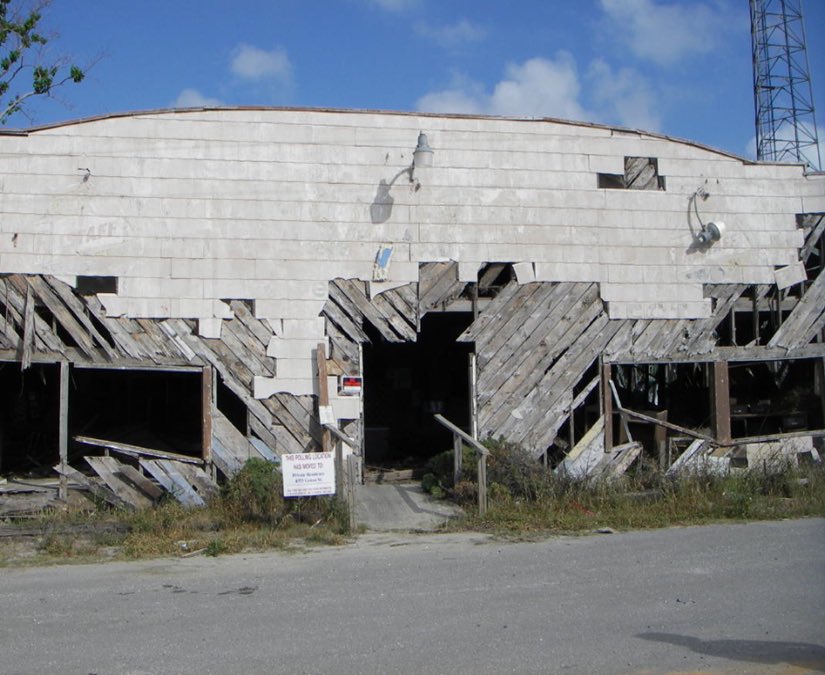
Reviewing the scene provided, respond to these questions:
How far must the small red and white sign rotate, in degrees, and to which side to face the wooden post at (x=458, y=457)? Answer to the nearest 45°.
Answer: approximately 90° to its left

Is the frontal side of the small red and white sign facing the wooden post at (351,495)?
yes

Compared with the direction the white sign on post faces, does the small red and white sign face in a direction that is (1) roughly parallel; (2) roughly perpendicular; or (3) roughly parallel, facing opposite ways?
roughly parallel

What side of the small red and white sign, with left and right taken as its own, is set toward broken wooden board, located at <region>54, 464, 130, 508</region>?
right

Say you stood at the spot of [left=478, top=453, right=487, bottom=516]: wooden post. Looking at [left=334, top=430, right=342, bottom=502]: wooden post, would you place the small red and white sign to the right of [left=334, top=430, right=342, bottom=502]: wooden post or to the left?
right

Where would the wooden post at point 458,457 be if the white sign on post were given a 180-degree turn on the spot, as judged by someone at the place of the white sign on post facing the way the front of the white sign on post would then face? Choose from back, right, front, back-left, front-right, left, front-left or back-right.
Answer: front-right

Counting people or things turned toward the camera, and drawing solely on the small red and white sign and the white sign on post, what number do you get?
2

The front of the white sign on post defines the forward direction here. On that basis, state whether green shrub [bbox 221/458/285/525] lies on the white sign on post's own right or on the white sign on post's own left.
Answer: on the white sign on post's own right

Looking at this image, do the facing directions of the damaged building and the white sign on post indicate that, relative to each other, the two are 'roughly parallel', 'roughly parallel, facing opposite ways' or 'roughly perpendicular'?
roughly parallel

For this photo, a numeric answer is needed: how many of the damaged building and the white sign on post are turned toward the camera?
2

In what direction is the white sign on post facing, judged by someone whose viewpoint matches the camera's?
facing the viewer

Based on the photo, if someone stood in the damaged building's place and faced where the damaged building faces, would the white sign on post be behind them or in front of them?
in front

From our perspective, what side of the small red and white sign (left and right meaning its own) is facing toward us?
front
